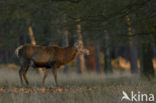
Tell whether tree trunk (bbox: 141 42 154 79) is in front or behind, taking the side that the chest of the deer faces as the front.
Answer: in front

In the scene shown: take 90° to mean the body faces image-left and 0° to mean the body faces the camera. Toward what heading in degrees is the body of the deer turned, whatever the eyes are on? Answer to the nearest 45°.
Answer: approximately 270°
